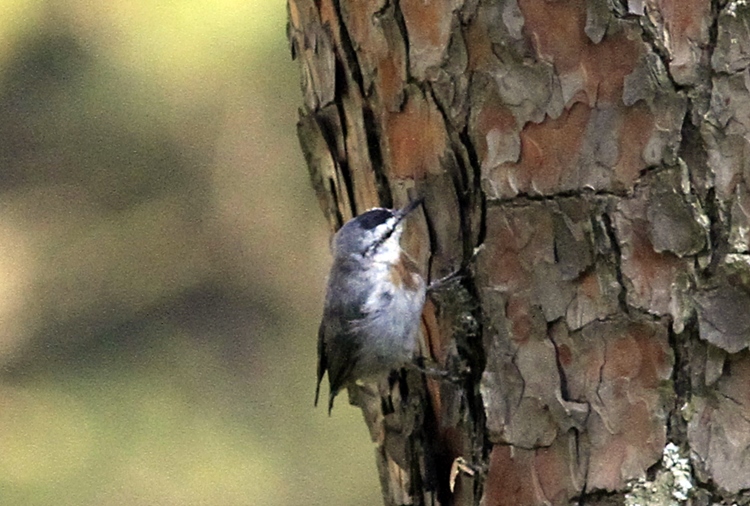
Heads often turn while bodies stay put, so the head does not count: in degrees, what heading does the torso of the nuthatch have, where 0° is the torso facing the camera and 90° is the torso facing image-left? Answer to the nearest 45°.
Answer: approximately 270°
